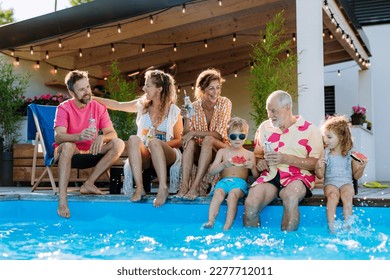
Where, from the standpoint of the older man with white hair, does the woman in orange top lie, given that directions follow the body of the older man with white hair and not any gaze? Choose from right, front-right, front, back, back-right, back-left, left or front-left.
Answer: right

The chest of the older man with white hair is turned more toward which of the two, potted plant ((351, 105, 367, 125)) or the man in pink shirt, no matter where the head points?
the man in pink shirt

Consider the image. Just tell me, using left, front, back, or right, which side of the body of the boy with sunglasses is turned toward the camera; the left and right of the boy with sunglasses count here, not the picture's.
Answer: front

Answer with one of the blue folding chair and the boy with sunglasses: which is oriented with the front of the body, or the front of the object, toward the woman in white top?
the blue folding chair

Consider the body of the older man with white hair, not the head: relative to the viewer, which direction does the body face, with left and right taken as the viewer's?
facing the viewer and to the left of the viewer

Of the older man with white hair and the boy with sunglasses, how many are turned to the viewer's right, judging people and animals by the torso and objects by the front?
0

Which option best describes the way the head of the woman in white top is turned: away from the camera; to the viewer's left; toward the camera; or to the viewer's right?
to the viewer's left

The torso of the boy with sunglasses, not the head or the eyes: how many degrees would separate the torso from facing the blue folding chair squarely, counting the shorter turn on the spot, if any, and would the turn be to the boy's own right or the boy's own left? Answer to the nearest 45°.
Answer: approximately 135° to the boy's own right

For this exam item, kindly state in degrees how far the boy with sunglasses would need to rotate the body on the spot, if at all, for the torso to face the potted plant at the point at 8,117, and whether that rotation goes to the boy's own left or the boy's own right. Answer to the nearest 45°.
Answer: approximately 135° to the boy's own right

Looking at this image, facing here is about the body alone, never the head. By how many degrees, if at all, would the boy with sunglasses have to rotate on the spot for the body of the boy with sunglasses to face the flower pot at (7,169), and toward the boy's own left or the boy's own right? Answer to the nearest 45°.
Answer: approximately 135° to the boy's own right

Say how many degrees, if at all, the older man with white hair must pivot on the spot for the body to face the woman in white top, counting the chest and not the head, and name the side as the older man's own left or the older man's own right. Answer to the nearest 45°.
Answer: approximately 90° to the older man's own right

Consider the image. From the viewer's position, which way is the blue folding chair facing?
facing the viewer and to the right of the viewer
